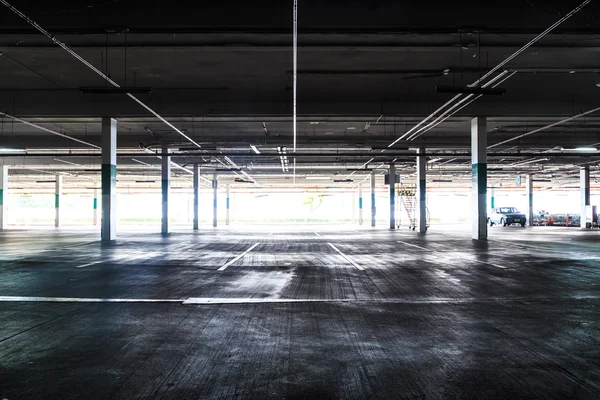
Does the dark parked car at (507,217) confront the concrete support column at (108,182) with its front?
no

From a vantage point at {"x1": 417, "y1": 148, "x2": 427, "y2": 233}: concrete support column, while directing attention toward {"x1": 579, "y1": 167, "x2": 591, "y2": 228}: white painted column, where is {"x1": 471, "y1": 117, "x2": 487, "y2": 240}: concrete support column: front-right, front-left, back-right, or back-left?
back-right

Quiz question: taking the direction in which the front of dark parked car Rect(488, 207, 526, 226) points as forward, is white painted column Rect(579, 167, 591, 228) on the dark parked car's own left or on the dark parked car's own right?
on the dark parked car's own left
